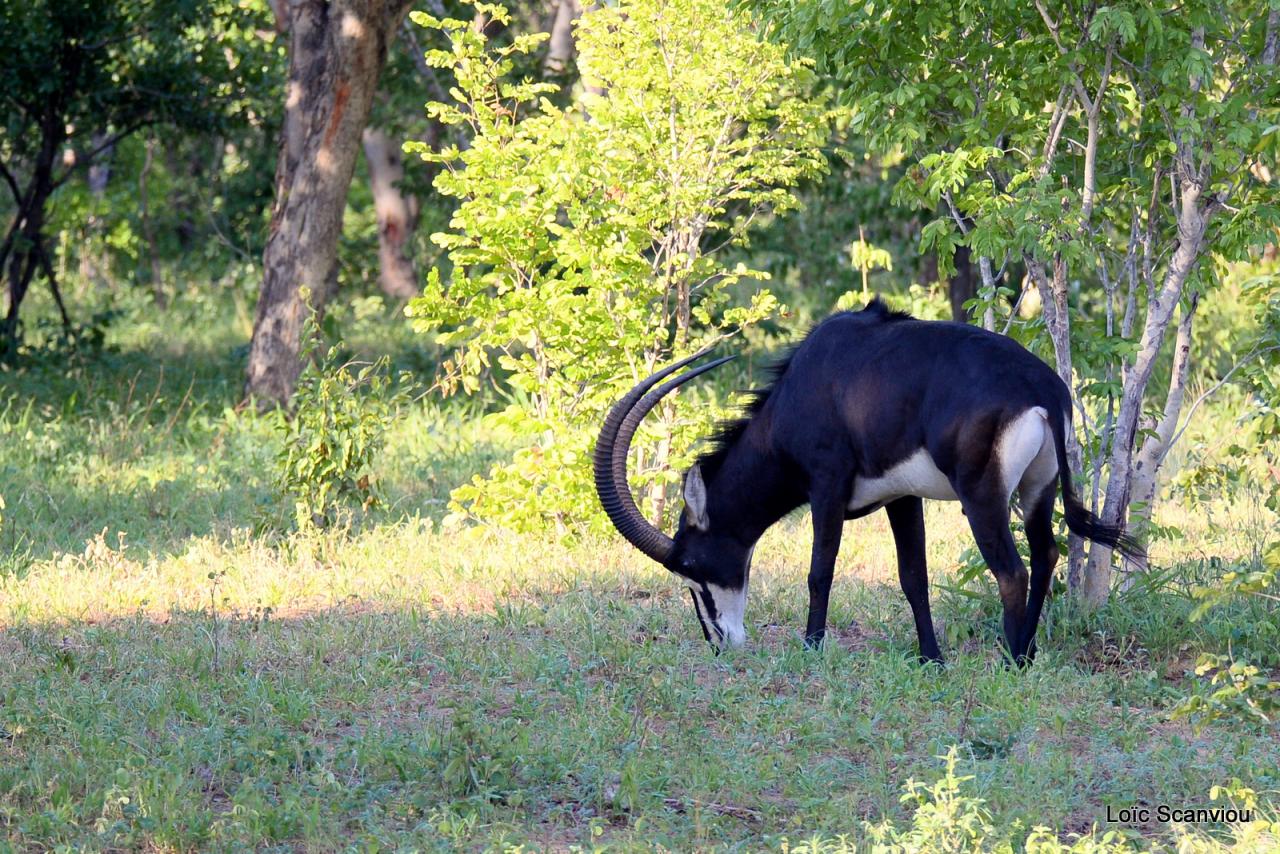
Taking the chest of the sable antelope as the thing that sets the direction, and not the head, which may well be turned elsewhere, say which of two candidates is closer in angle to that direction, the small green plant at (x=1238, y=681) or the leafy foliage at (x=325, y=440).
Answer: the leafy foliage

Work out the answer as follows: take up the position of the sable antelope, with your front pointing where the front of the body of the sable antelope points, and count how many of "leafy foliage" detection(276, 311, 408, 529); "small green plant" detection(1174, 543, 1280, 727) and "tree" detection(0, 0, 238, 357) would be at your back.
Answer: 1

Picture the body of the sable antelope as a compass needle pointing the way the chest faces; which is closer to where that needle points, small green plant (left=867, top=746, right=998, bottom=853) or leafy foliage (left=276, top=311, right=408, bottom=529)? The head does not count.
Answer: the leafy foliage

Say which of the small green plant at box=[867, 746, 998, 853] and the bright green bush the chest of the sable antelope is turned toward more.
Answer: the bright green bush

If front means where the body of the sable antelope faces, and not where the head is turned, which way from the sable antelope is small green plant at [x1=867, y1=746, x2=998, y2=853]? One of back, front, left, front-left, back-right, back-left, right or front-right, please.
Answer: back-left

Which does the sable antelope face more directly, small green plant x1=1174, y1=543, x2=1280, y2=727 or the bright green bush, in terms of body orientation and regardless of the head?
the bright green bush

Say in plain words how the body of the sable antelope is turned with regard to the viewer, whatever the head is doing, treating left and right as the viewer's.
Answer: facing away from the viewer and to the left of the viewer

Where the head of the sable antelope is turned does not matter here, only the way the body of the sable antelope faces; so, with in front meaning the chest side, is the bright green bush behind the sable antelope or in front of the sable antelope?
in front

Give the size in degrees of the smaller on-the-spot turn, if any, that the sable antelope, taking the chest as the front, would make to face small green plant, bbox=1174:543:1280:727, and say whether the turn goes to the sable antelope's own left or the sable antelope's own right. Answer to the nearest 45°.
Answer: approximately 180°

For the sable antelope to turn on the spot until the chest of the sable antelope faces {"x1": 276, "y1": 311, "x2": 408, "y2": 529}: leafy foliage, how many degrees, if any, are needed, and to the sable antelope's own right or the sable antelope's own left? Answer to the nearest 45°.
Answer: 0° — it already faces it

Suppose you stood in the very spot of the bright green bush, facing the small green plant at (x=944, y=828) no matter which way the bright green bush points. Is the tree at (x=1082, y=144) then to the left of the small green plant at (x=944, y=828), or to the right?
left
